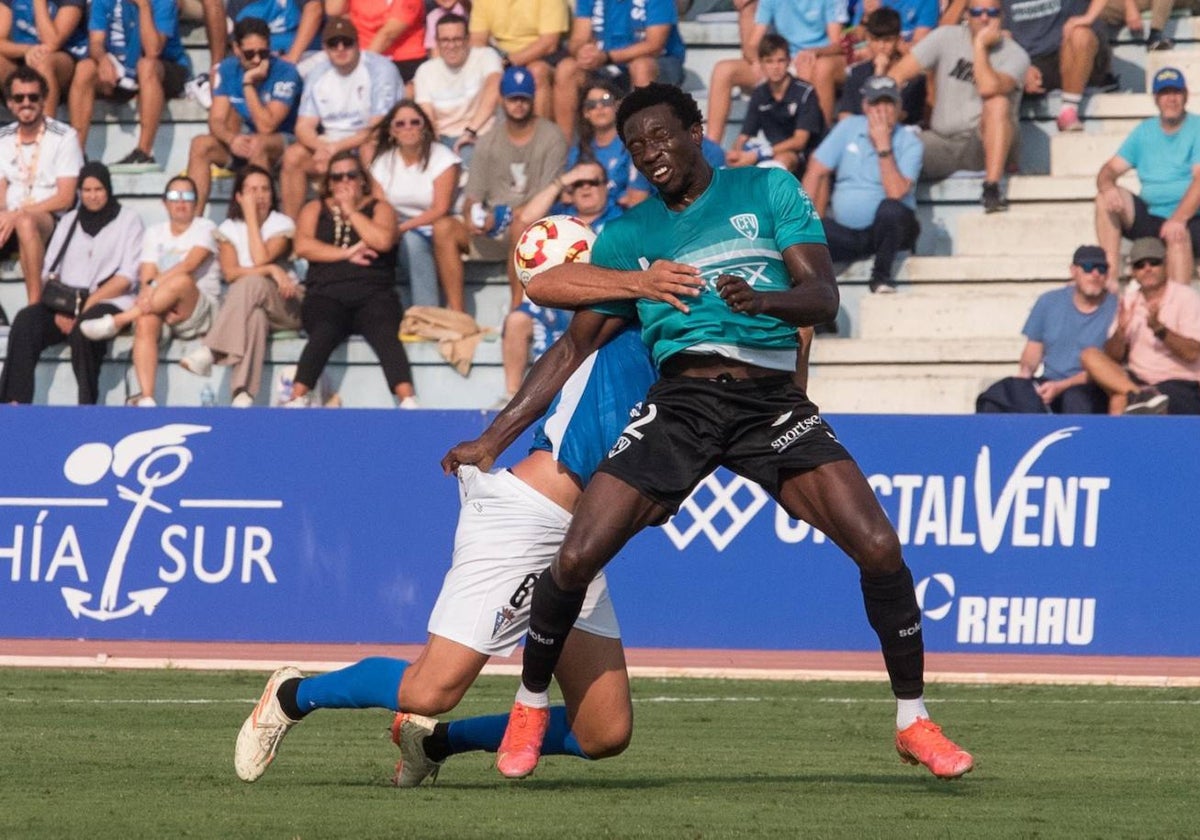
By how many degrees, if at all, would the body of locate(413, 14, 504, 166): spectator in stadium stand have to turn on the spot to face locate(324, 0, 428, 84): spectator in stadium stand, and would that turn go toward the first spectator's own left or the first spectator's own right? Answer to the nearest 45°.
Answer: approximately 135° to the first spectator's own right

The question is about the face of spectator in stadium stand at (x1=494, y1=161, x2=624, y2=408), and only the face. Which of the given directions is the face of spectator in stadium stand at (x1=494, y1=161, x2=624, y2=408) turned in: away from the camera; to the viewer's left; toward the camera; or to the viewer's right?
toward the camera

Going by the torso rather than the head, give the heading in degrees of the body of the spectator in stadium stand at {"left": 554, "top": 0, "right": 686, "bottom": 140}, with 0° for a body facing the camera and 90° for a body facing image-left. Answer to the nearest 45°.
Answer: approximately 45°

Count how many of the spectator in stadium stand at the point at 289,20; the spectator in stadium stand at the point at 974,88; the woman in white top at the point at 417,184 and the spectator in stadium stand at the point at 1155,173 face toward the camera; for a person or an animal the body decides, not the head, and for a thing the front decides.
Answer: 4

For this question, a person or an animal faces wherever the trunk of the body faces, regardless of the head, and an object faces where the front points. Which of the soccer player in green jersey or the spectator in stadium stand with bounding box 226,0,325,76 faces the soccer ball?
the spectator in stadium stand

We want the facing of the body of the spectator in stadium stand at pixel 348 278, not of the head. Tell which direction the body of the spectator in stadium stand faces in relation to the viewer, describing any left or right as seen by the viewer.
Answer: facing the viewer

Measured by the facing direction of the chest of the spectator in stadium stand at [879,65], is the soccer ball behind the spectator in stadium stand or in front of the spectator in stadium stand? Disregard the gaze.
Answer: in front

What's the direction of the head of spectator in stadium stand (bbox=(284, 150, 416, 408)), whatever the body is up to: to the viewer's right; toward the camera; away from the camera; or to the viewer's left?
toward the camera

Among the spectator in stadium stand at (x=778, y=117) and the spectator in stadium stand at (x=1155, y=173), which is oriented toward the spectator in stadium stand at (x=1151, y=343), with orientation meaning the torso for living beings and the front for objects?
the spectator in stadium stand at (x=1155, y=173)

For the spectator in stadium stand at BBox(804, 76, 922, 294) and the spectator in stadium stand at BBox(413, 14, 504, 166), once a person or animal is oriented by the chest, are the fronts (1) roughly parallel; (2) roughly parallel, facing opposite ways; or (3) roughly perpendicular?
roughly parallel

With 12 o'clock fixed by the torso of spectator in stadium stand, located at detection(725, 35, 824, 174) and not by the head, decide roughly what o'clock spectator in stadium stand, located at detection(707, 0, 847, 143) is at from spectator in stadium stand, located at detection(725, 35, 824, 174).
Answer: spectator in stadium stand, located at detection(707, 0, 847, 143) is roughly at 5 o'clock from spectator in stadium stand, located at detection(725, 35, 824, 174).

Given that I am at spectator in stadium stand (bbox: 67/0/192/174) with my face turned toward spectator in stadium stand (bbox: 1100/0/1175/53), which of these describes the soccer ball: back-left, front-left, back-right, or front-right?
front-right

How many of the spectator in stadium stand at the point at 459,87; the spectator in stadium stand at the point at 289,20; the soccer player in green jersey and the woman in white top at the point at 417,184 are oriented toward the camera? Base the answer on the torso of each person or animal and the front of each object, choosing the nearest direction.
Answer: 4

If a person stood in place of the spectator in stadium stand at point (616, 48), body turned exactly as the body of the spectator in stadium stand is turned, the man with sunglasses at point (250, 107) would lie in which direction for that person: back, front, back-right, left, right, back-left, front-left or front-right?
front-right

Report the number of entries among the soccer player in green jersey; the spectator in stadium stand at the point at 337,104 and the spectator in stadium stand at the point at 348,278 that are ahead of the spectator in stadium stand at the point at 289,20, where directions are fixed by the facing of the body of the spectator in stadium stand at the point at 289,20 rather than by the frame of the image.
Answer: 3

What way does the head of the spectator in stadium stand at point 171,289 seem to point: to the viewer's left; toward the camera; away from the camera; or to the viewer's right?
toward the camera

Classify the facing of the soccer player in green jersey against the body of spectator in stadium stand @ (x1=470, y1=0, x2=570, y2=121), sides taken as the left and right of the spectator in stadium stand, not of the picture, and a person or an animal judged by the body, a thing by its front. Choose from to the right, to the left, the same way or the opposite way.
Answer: the same way
